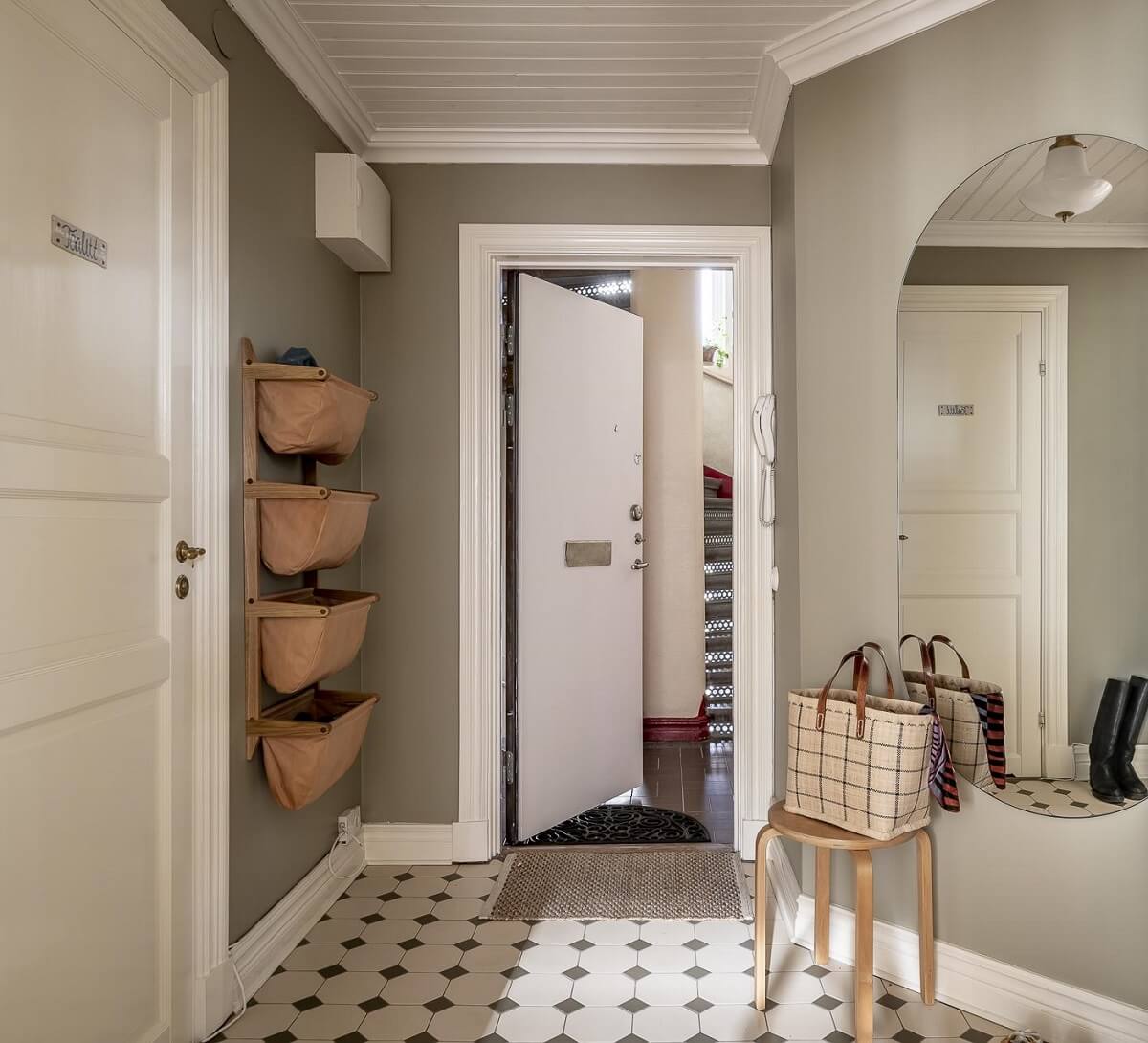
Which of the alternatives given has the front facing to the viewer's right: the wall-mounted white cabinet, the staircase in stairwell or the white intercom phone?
the wall-mounted white cabinet

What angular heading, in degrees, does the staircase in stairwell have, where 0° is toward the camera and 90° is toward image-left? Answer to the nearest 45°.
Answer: approximately 0°

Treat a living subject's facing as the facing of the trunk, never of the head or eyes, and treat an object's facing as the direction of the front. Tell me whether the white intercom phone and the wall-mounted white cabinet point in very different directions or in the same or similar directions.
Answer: very different directions

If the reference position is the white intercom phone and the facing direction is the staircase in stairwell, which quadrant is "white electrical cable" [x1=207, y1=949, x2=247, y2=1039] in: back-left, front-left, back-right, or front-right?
back-left

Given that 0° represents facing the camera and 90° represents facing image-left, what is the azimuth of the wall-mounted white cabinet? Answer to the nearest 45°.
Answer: approximately 270°

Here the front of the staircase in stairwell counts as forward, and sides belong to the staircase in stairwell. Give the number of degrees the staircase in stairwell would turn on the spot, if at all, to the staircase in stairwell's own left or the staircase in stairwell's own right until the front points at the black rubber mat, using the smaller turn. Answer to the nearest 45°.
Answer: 0° — it already faces it

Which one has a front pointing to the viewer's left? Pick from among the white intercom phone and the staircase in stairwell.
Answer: the white intercom phone

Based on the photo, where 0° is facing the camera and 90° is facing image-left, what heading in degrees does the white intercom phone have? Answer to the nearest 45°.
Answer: approximately 90°
